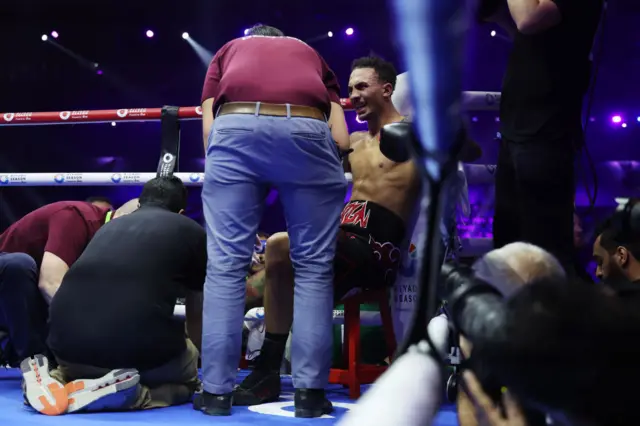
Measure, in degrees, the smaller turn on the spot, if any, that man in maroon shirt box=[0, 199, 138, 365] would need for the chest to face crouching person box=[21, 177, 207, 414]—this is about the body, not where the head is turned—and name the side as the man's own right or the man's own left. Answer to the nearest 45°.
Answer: approximately 45° to the man's own right

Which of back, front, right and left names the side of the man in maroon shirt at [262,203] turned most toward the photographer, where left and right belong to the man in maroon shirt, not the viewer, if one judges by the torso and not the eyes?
back

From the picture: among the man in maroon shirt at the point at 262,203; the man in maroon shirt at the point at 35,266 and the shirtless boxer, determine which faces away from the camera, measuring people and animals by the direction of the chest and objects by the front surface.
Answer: the man in maroon shirt at the point at 262,203

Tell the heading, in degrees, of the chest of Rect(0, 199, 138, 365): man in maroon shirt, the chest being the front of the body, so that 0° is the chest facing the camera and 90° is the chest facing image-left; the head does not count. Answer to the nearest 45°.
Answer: approximately 270°

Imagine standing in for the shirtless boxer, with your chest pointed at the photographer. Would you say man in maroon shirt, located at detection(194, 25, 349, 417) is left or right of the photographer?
right

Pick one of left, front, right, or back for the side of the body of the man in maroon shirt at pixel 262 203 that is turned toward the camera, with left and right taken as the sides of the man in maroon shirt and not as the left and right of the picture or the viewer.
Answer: back

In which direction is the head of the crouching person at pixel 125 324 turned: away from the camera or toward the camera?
away from the camera

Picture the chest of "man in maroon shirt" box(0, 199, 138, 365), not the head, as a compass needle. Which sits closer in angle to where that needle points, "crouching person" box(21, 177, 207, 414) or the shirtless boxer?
the shirtless boxer

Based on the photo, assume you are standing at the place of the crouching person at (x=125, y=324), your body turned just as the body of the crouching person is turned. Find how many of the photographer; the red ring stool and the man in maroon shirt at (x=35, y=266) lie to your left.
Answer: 1

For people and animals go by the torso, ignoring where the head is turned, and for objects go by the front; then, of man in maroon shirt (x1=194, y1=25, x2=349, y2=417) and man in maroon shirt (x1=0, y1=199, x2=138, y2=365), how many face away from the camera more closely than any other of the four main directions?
1

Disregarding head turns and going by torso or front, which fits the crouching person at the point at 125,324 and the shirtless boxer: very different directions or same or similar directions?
very different directions

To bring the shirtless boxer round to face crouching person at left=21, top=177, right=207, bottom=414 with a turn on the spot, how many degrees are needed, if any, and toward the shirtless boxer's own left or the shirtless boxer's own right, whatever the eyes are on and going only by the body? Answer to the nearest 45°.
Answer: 0° — they already face them
